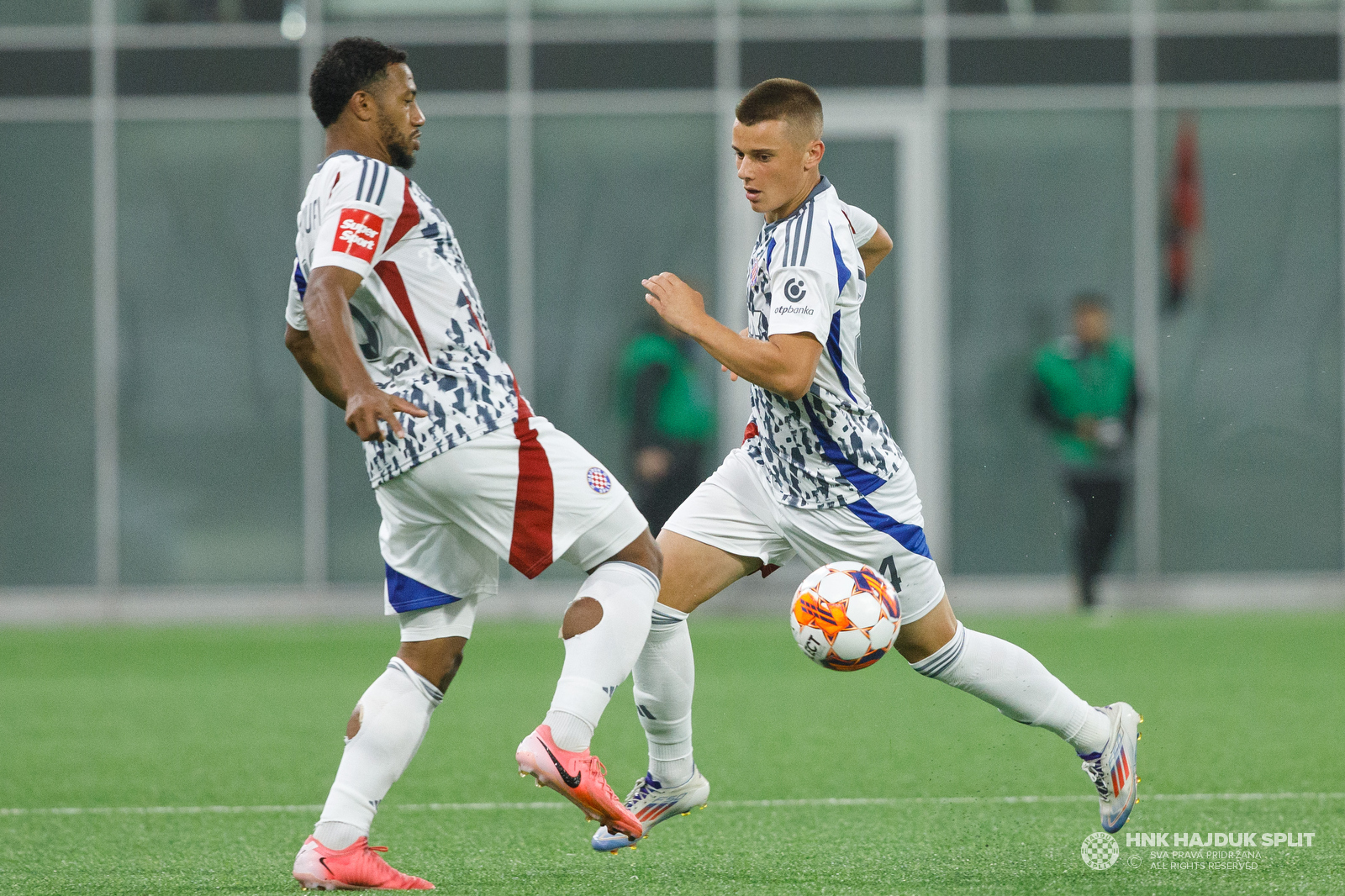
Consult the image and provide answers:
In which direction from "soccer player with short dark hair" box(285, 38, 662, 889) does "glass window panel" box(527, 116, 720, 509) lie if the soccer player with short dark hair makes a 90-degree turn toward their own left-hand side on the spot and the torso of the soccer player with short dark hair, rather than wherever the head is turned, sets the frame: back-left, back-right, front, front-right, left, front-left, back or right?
front

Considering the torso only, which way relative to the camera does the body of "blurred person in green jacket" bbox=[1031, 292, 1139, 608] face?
toward the camera

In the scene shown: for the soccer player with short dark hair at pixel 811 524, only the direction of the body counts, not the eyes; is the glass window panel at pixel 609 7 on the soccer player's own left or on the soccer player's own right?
on the soccer player's own right

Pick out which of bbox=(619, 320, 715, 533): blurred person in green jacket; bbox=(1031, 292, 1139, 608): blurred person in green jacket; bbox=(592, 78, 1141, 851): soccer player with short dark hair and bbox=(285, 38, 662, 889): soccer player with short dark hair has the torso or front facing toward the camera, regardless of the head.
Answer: bbox=(1031, 292, 1139, 608): blurred person in green jacket

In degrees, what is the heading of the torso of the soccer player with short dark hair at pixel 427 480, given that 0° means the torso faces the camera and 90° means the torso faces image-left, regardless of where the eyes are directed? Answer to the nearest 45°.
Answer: approximately 270°

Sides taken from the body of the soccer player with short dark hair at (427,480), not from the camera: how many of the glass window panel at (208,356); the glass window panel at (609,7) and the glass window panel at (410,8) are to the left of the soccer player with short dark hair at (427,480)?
3

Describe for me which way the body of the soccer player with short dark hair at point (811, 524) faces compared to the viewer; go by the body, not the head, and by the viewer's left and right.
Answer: facing to the left of the viewer

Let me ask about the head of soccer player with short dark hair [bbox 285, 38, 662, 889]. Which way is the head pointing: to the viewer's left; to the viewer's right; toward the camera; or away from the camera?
to the viewer's right

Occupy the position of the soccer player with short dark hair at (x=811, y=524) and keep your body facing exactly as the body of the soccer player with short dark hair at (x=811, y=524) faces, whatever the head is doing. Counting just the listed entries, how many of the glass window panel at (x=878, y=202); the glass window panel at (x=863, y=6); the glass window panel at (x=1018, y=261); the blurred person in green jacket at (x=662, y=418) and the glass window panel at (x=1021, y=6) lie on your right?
5
